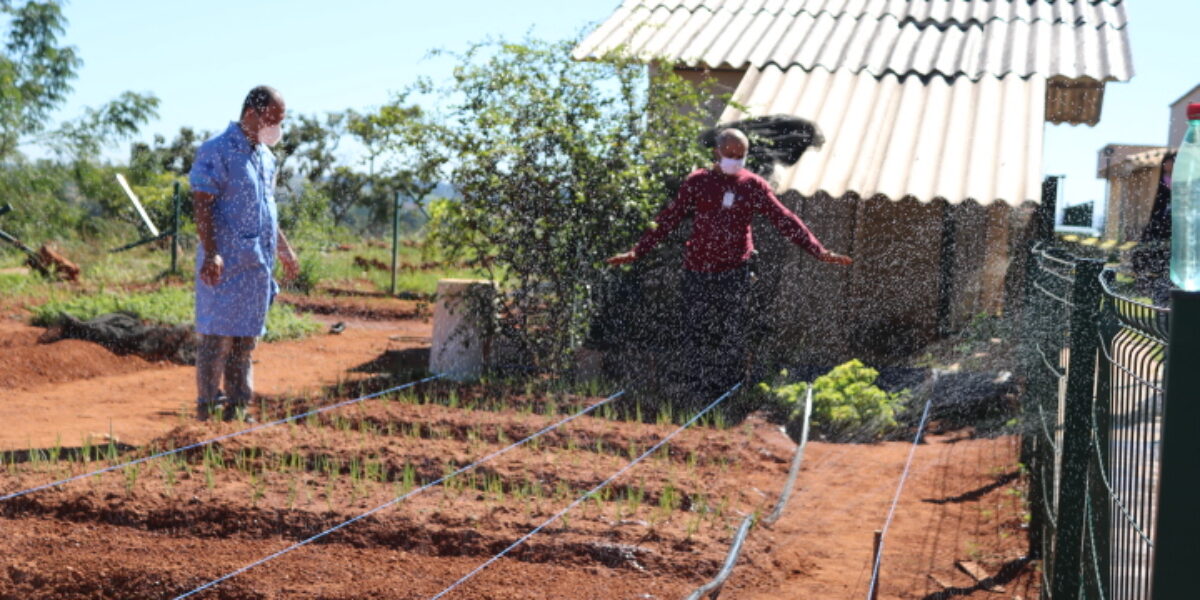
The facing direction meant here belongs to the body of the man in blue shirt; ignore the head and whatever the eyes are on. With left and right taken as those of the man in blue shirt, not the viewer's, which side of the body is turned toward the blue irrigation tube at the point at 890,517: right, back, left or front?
front

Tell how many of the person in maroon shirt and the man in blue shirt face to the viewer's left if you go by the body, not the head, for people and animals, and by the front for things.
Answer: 0

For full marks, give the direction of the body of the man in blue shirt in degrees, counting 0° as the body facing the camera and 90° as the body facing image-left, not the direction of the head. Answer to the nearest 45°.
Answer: approximately 315°

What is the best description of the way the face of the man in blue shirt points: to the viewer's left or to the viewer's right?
to the viewer's right

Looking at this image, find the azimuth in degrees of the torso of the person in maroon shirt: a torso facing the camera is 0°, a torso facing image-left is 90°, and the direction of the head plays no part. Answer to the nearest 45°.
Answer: approximately 0°

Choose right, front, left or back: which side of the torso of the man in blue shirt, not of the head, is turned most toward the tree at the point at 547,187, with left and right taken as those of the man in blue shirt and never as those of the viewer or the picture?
left

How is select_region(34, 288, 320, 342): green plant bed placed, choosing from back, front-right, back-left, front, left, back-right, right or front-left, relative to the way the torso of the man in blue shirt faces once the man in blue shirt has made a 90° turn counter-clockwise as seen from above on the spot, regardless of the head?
front-left

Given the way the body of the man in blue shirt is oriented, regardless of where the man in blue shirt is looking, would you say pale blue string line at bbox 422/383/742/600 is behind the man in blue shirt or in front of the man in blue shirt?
in front

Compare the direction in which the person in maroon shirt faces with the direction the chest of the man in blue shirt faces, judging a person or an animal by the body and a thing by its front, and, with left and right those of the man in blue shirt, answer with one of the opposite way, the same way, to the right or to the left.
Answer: to the right

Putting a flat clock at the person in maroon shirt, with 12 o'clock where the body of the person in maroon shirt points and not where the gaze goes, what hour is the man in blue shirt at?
The man in blue shirt is roughly at 2 o'clock from the person in maroon shirt.

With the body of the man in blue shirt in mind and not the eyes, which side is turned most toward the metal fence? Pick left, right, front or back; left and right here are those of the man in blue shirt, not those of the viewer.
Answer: front
